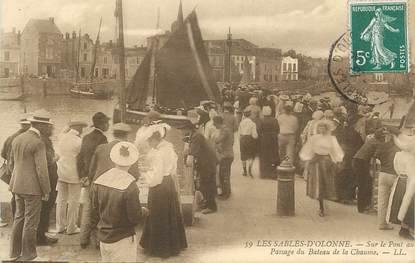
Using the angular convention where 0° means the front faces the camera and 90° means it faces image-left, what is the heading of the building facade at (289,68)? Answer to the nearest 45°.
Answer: approximately 0°

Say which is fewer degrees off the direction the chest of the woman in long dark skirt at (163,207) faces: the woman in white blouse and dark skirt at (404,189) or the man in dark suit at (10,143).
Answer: the man in dark suit

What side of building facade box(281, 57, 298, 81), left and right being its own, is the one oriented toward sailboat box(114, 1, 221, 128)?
front

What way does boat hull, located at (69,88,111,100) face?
to the viewer's left

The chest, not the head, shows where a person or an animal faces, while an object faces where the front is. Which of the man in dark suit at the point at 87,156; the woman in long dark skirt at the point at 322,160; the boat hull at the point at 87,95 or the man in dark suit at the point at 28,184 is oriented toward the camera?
the woman in long dark skirt

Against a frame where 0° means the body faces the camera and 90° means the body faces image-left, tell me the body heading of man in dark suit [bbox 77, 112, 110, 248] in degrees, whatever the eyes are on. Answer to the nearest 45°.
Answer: approximately 225°

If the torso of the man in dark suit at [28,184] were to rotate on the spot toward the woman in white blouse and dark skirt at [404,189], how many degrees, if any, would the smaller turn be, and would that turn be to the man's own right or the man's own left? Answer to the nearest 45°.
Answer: approximately 45° to the man's own right

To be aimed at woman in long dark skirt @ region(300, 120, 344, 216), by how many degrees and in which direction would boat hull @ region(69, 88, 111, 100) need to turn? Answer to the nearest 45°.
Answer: approximately 90° to its left
